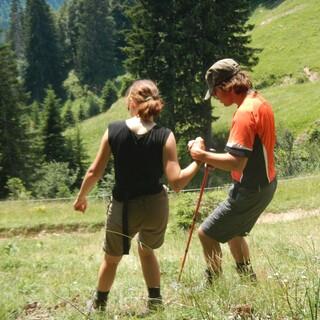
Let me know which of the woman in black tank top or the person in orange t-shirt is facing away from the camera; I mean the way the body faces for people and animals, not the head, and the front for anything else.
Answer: the woman in black tank top

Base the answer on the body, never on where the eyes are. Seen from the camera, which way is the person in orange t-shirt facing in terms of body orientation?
to the viewer's left

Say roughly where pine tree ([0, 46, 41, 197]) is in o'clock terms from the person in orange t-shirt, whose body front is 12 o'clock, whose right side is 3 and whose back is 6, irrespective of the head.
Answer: The pine tree is roughly at 2 o'clock from the person in orange t-shirt.

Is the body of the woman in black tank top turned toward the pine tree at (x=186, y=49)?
yes

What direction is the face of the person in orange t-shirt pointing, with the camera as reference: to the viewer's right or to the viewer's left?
to the viewer's left

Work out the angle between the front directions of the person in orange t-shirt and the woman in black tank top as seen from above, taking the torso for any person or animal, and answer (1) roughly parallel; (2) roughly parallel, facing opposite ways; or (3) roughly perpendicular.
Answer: roughly perpendicular

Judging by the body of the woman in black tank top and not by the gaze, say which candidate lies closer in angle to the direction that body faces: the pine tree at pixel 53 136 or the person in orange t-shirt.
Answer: the pine tree

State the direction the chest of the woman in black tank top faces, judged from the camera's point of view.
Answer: away from the camera

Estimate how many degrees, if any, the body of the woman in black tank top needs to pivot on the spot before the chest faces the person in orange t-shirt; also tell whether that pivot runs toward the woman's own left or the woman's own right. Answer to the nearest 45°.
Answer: approximately 90° to the woman's own right

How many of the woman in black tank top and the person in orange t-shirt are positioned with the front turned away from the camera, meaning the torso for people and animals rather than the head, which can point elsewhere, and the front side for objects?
1
